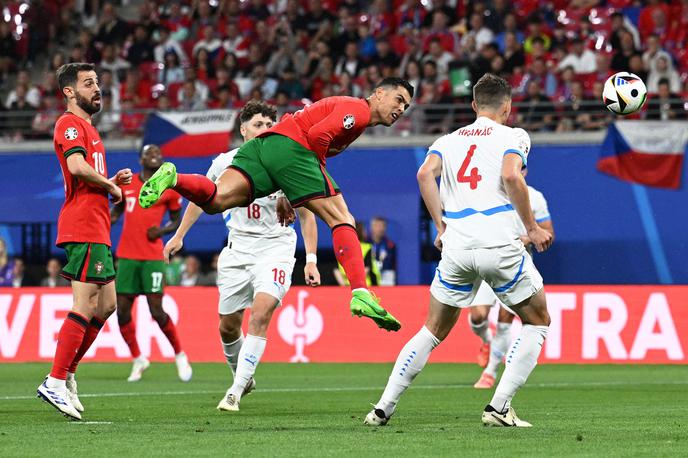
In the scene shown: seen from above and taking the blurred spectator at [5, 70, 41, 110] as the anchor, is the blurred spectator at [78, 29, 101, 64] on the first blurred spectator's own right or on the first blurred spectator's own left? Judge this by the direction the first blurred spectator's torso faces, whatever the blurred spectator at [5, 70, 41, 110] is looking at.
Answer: on the first blurred spectator's own left

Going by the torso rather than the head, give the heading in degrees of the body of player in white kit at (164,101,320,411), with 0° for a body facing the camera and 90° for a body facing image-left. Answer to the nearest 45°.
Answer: approximately 0°

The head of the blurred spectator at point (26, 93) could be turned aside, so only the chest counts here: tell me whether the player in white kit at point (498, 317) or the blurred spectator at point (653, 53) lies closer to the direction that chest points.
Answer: the player in white kit

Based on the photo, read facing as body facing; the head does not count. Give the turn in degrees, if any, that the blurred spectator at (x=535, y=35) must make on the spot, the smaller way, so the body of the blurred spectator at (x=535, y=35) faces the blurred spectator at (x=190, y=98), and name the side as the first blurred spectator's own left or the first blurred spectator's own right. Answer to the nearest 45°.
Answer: approximately 90° to the first blurred spectator's own right
